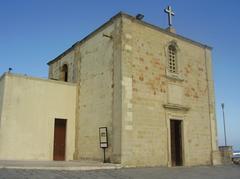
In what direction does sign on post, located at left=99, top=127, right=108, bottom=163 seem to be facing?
toward the camera

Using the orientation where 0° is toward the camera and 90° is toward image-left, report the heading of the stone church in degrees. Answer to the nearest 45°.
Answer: approximately 315°
